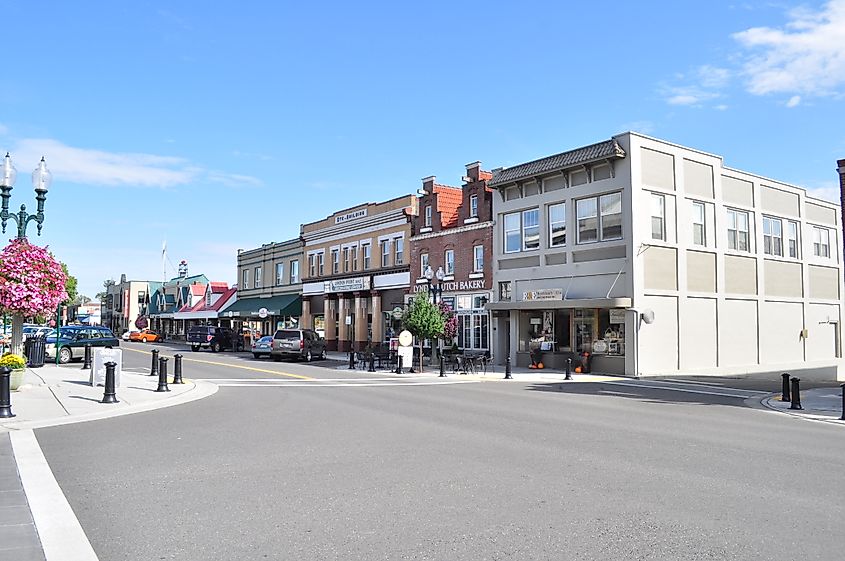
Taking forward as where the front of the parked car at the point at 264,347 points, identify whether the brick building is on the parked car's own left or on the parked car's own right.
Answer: on the parked car's own right

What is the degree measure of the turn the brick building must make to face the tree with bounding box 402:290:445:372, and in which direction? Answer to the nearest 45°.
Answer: approximately 45° to its left

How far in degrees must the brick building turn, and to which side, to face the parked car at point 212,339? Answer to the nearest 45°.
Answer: approximately 90° to its right

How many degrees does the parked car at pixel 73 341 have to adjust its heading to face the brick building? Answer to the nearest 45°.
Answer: approximately 135° to its left

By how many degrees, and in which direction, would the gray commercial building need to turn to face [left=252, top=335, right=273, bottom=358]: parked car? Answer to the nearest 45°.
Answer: approximately 45° to its right
